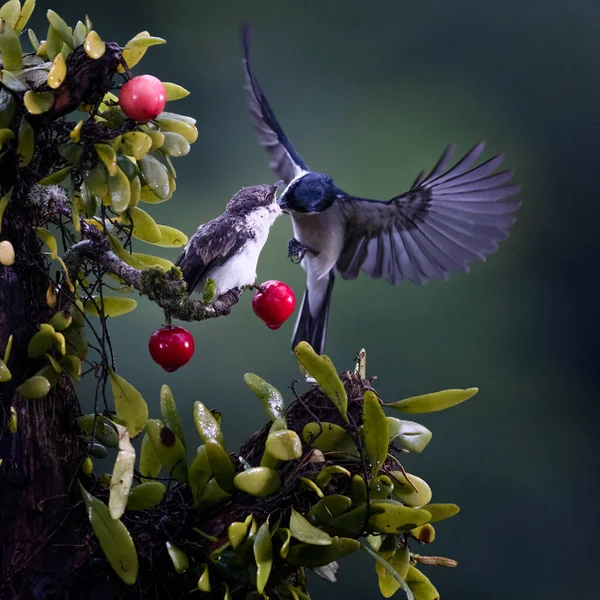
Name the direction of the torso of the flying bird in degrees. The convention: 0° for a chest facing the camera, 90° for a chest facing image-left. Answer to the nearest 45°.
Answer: approximately 45°

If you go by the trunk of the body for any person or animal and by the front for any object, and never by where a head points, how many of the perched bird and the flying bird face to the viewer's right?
1

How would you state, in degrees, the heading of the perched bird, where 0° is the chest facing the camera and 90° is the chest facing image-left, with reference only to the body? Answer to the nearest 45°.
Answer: approximately 270°

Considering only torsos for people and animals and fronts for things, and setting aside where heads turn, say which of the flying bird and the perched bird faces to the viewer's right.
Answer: the perched bird
